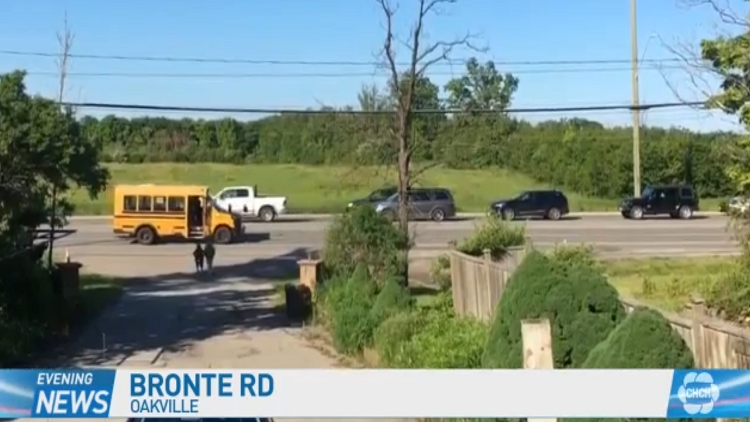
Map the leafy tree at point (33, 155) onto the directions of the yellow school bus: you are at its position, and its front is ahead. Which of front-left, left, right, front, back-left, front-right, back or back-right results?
right

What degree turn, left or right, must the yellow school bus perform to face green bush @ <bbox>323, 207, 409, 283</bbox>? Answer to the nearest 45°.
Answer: approximately 90° to its right

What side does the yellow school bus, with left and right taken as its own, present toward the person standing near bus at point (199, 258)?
right

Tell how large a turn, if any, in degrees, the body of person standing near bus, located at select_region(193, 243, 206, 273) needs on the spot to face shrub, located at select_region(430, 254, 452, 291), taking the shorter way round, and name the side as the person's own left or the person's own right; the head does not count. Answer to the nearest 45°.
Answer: approximately 135° to the person's own right

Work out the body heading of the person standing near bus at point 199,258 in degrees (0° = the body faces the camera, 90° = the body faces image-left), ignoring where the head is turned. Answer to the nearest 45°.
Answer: approximately 180°

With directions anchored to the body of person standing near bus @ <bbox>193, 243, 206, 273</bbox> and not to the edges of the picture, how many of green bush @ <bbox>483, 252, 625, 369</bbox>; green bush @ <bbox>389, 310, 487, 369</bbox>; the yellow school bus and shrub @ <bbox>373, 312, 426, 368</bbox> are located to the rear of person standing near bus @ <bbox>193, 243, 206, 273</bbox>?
3

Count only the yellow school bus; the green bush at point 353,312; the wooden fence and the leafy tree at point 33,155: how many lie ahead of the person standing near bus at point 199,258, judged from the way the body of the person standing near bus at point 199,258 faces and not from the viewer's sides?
1

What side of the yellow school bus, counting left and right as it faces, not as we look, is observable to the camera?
right

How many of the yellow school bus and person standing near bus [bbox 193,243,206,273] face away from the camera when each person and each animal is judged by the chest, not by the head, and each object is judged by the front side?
1

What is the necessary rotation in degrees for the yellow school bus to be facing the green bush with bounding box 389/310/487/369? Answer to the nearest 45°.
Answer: approximately 90° to its right

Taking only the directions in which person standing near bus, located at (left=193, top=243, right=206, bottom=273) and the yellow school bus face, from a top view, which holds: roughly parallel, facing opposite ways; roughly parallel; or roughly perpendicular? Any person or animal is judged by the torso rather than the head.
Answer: roughly perpendicular
